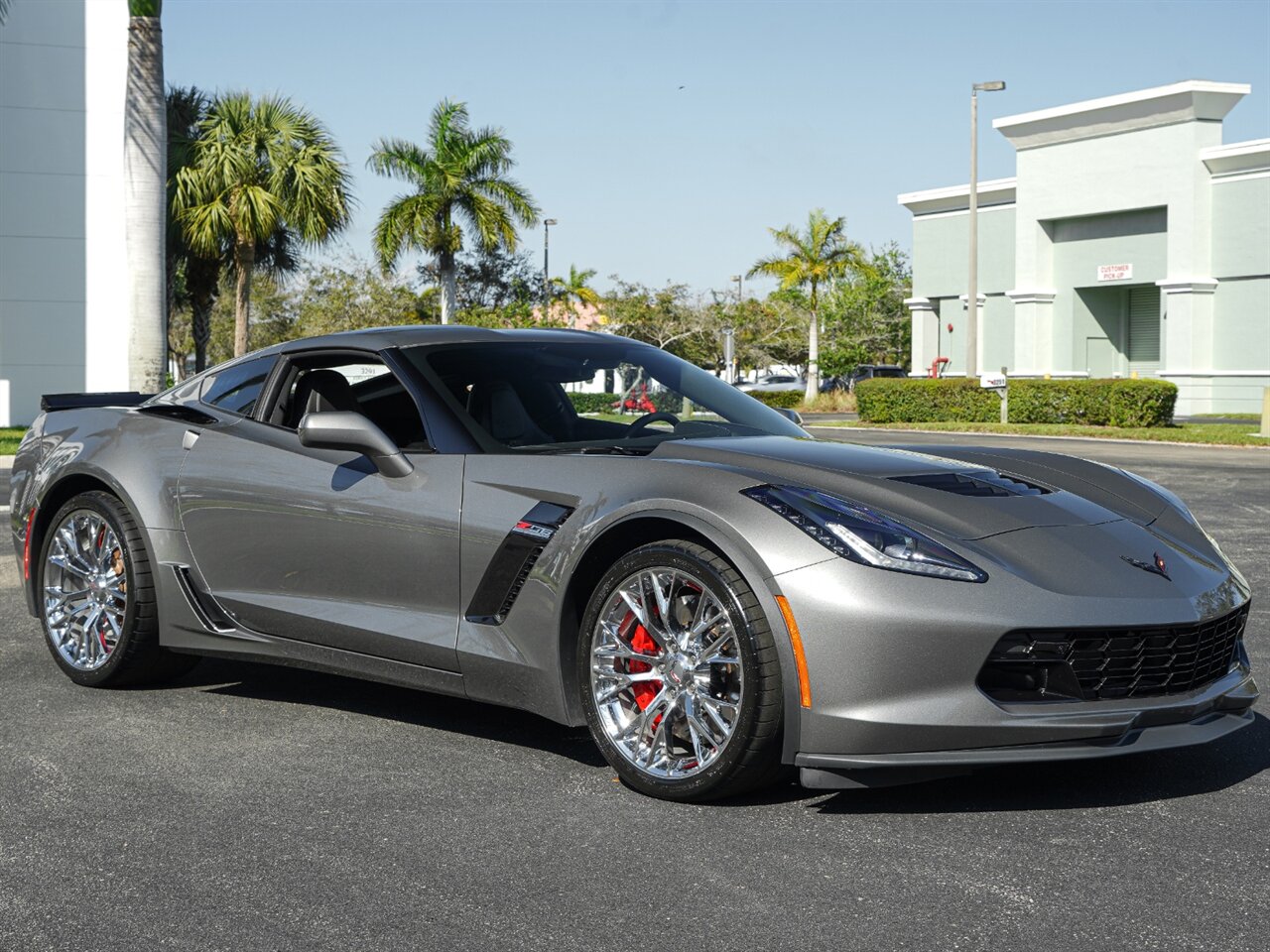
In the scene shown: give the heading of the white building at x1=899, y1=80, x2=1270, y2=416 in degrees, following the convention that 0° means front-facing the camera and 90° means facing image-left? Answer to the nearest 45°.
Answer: approximately 45°

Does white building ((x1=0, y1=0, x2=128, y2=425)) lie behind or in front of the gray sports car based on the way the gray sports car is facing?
behind

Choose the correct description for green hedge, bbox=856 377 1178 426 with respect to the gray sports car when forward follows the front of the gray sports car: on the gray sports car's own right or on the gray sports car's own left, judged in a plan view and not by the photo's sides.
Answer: on the gray sports car's own left

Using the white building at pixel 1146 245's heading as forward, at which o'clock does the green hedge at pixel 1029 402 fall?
The green hedge is roughly at 11 o'clock from the white building.

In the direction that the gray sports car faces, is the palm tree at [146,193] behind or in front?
behind

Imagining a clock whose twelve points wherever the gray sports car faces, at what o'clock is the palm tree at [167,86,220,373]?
The palm tree is roughly at 7 o'clock from the gray sports car.

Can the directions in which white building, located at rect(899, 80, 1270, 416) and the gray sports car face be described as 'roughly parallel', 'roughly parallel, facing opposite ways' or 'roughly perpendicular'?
roughly perpendicular
